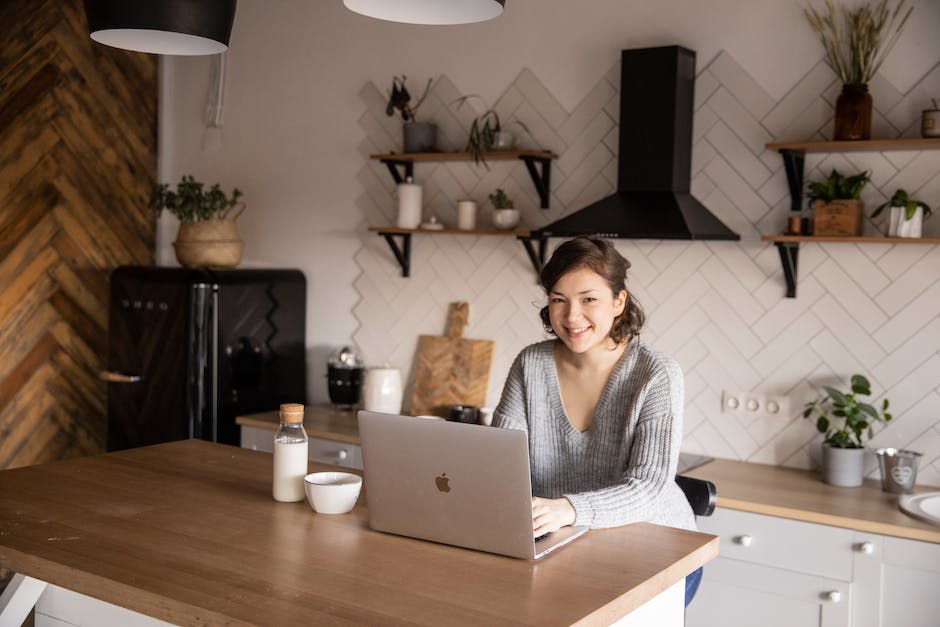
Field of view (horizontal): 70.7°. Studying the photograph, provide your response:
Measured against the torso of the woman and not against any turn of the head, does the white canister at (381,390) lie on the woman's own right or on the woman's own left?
on the woman's own right

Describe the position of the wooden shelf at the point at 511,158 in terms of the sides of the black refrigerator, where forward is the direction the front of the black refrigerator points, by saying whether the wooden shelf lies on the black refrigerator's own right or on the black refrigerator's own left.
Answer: on the black refrigerator's own left

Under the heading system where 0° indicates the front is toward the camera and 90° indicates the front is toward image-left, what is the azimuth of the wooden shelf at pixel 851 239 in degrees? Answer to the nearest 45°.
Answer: approximately 0°

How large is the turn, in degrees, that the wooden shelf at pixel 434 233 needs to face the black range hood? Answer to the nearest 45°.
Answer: approximately 90° to its left

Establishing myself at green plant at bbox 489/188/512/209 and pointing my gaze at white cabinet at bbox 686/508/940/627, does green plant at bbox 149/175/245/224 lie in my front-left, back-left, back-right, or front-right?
back-right

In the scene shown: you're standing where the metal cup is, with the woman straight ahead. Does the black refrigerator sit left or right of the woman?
right
